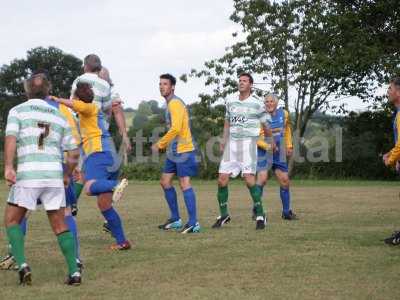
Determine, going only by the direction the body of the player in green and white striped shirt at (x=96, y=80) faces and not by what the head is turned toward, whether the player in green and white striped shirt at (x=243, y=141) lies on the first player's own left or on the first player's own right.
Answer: on the first player's own right

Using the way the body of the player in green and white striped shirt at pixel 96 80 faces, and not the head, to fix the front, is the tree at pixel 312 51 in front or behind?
in front

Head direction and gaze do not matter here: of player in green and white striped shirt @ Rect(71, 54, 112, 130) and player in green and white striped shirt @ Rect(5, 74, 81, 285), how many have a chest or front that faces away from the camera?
2

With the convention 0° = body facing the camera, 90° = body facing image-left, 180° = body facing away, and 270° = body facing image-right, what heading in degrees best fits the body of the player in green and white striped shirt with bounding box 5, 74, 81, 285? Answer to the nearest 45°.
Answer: approximately 180°

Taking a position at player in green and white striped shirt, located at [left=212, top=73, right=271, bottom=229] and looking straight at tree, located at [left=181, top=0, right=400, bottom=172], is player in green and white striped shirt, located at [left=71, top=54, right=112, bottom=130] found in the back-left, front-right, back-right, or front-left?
back-left

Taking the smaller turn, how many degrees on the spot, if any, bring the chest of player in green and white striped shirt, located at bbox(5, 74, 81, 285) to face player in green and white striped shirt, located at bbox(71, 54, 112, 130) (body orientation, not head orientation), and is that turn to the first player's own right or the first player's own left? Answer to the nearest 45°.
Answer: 0° — they already face them

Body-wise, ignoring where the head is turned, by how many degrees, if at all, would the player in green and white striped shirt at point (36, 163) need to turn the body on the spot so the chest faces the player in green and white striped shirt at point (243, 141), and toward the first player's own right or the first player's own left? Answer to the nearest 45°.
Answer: approximately 45° to the first player's own right
